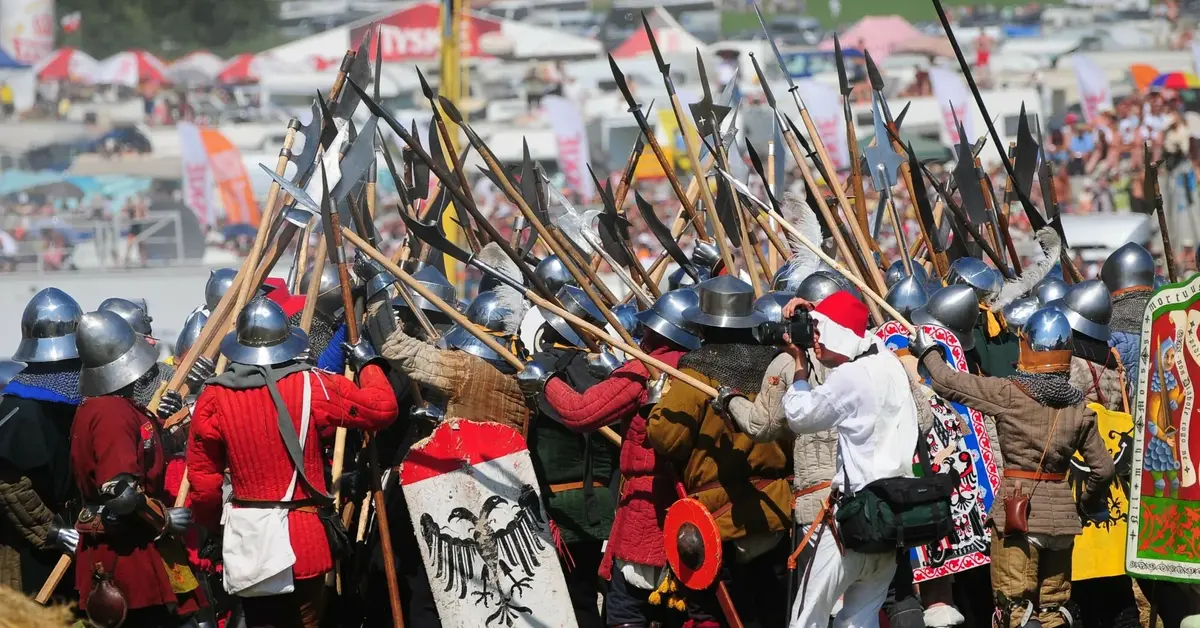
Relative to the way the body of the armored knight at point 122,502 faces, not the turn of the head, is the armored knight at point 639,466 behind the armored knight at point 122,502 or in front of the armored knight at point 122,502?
in front

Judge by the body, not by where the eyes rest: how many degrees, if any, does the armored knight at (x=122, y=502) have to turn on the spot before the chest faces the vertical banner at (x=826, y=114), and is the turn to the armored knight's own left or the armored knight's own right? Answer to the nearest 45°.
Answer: approximately 45° to the armored knight's own left

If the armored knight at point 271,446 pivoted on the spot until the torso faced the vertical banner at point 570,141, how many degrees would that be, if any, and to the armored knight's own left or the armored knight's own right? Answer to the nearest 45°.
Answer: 0° — they already face it

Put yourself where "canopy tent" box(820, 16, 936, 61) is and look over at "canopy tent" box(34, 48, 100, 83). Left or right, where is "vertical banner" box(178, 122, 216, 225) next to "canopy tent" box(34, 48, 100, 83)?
left

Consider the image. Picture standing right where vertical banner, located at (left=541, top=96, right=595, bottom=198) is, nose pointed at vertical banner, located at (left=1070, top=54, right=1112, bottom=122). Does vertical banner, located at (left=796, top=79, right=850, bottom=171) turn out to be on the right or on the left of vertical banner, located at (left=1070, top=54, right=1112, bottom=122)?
right

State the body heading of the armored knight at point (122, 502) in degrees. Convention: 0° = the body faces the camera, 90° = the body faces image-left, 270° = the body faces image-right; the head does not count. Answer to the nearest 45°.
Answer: approximately 270°

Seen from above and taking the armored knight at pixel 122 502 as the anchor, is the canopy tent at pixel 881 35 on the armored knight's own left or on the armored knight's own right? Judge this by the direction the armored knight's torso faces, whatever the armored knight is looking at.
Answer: on the armored knight's own left

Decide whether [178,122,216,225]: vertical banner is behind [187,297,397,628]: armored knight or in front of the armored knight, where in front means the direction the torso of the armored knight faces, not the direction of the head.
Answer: in front

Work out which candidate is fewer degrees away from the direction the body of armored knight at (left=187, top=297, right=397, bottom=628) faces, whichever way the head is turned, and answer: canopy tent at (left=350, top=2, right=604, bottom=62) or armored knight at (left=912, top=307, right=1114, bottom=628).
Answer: the canopy tent

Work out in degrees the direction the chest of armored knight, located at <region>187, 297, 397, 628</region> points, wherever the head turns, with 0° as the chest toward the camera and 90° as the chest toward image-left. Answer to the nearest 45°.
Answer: approximately 180°
